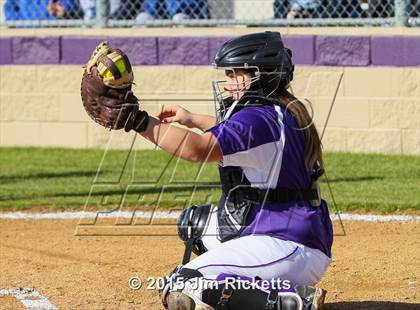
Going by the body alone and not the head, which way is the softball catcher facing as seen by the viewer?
to the viewer's left

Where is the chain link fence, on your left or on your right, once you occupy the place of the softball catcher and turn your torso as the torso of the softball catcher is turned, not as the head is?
on your right
